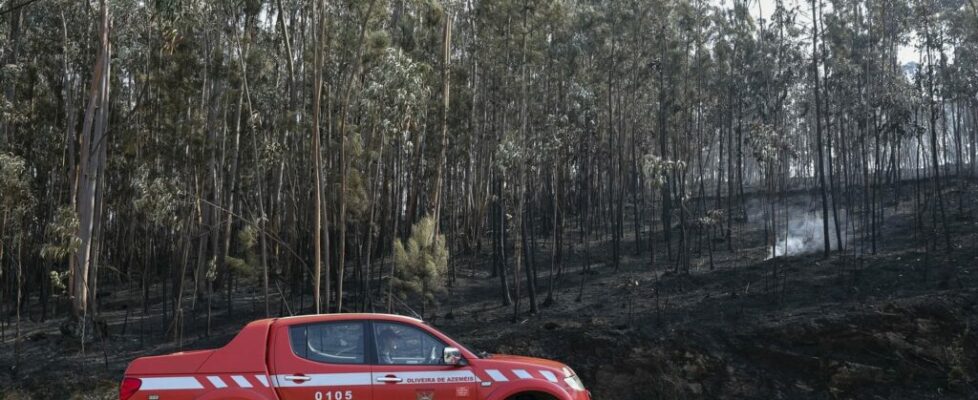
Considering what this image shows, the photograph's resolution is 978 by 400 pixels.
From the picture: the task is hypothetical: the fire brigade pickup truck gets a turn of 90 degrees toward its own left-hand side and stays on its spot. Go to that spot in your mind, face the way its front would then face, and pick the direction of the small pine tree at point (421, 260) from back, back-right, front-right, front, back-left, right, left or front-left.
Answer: front

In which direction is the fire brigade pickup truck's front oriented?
to the viewer's right
